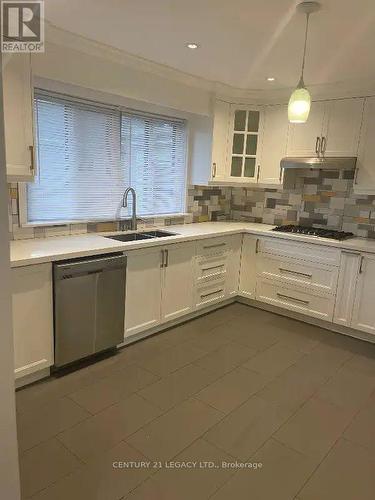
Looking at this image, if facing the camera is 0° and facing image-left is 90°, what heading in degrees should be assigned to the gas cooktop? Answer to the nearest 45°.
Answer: approximately 45°

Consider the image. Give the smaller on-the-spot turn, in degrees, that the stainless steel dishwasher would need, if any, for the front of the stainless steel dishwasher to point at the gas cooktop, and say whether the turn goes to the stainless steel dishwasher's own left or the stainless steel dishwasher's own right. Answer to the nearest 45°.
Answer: approximately 45° to the stainless steel dishwasher's own left

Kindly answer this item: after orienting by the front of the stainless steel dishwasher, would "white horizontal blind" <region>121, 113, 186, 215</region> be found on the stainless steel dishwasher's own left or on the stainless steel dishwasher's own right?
on the stainless steel dishwasher's own left

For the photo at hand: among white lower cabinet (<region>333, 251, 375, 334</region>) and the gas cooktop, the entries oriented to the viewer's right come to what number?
0

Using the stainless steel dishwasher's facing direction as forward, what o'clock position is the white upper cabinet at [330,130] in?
The white upper cabinet is roughly at 10 o'clock from the stainless steel dishwasher.

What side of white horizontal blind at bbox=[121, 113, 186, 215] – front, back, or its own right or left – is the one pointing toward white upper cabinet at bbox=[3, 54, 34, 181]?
right

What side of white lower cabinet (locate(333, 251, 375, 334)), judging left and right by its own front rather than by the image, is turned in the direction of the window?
front

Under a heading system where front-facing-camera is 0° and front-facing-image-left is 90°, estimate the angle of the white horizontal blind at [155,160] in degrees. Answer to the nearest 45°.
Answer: approximately 315°

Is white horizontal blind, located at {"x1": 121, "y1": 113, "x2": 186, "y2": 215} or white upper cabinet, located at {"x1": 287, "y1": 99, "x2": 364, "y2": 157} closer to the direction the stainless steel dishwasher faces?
the white upper cabinet

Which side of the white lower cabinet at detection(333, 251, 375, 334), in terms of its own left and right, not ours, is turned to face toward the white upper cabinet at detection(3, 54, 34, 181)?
front
